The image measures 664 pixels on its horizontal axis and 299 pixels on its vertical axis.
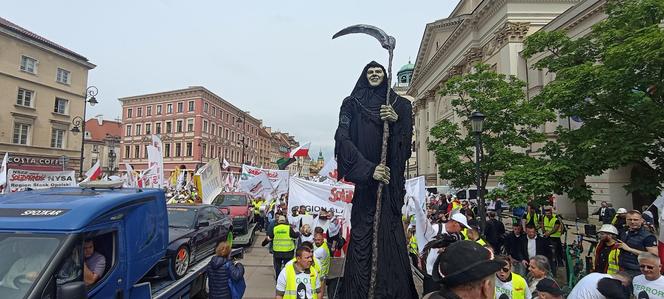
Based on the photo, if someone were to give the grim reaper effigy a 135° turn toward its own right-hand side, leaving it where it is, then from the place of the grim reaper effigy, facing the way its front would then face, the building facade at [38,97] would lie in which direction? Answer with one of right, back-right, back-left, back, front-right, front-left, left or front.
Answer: front

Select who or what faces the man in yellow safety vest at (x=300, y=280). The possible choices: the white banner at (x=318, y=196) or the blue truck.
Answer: the white banner

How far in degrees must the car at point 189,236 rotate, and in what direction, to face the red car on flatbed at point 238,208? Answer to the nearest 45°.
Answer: approximately 135° to its right

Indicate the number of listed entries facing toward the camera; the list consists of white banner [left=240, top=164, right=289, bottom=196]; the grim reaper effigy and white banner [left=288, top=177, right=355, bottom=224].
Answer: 3

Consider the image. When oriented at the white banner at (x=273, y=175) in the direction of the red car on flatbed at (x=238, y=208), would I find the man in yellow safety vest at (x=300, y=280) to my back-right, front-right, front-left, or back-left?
front-left

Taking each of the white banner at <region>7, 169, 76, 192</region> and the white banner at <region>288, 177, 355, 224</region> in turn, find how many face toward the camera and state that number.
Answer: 2

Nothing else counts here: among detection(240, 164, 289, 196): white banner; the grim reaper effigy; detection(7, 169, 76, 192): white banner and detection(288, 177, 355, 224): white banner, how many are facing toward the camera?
4

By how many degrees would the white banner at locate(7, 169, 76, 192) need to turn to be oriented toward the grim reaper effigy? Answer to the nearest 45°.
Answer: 0° — it already faces it

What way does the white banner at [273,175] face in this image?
toward the camera

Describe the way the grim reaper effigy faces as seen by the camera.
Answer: facing the viewer

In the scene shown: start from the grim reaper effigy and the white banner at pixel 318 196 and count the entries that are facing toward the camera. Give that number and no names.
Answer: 2

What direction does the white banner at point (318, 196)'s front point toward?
toward the camera

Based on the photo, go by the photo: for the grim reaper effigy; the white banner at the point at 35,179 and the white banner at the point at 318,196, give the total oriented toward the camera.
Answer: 3

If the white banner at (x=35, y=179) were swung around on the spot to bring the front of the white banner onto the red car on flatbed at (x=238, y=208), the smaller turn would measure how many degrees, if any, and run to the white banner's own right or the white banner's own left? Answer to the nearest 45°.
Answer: approximately 90° to the white banner's own left

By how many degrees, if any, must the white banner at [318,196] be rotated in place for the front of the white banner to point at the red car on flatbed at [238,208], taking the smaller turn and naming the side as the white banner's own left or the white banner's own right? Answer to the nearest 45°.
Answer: approximately 135° to the white banner's own right
